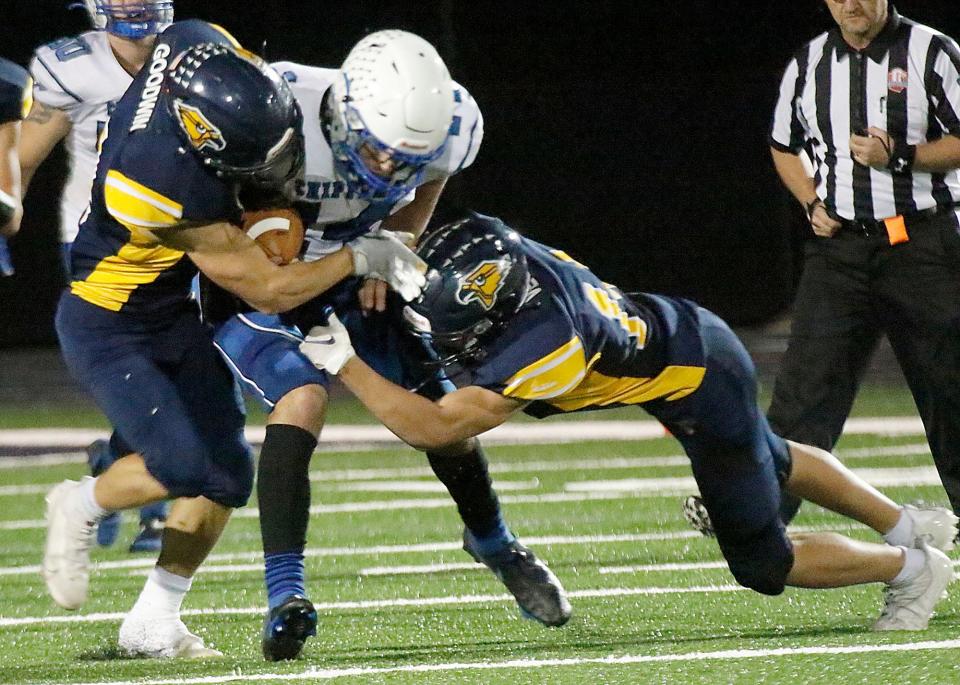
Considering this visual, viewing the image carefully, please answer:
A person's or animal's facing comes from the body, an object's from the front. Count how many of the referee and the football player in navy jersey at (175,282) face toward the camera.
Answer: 1

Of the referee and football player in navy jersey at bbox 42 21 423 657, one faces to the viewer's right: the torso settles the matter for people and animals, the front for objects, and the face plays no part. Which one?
the football player in navy jersey

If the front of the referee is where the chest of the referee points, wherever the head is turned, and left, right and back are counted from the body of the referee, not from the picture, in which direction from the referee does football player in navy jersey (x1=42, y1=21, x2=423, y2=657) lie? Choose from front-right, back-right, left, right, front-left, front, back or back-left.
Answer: front-right

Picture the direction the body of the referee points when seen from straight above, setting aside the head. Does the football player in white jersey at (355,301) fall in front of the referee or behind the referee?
in front

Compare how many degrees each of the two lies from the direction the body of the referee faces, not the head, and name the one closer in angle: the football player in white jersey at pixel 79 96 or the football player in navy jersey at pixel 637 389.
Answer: the football player in navy jersey

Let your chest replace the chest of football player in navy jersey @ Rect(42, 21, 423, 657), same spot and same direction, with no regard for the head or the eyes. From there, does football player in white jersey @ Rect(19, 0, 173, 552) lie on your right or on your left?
on your left

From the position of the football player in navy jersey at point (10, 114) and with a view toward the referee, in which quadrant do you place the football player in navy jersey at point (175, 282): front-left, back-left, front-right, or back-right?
front-right

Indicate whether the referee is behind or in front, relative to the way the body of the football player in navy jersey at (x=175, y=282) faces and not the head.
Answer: in front

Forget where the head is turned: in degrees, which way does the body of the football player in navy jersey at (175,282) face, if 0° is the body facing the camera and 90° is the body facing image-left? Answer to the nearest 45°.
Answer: approximately 270°

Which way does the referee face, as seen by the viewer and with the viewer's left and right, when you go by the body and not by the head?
facing the viewer
